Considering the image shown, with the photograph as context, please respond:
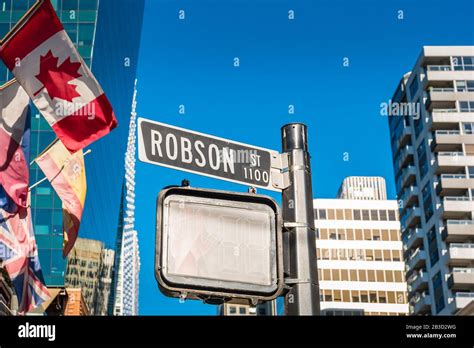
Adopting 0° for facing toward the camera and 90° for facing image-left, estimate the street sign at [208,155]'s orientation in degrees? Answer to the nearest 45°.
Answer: approximately 315°

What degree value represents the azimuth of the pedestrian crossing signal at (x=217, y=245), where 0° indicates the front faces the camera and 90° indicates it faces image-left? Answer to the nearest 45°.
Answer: approximately 0°
